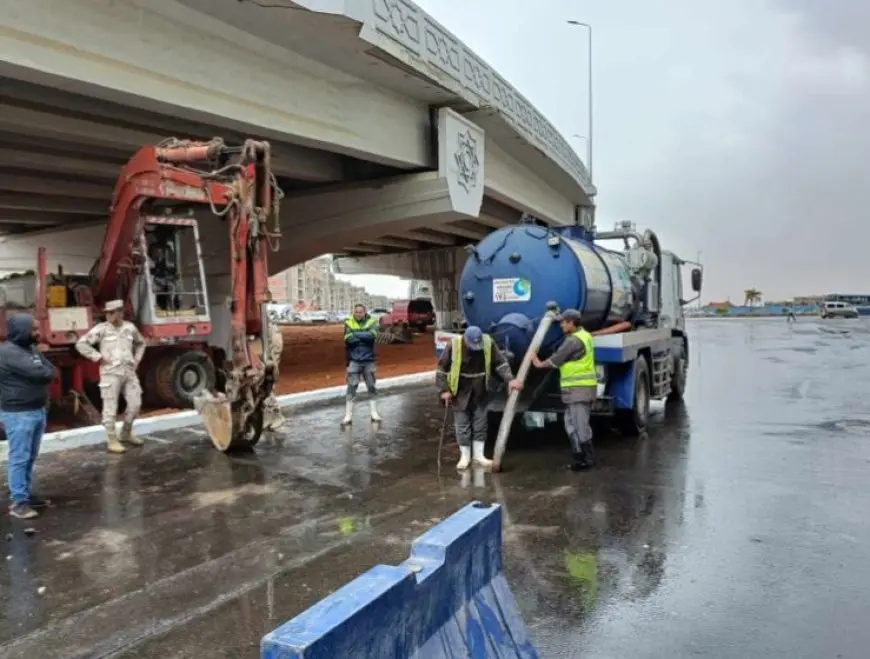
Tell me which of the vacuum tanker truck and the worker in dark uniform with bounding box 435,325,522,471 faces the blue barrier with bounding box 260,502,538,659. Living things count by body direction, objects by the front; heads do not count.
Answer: the worker in dark uniform

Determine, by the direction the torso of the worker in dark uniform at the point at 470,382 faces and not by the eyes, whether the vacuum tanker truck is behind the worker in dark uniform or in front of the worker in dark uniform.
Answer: behind

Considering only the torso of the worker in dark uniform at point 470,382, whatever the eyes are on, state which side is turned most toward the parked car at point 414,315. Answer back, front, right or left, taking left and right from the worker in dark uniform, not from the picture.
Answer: back

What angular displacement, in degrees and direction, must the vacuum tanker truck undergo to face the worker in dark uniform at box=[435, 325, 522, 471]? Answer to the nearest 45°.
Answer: approximately 180°

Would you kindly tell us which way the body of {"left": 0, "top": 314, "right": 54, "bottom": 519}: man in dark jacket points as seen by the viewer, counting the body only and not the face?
to the viewer's right

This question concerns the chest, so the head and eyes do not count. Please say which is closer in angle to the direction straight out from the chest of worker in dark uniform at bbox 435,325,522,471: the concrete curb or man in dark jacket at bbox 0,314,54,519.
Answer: the man in dark jacket

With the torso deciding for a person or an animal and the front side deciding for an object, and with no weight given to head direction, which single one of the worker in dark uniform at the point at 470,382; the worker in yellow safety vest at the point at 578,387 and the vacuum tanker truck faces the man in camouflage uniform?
the worker in yellow safety vest

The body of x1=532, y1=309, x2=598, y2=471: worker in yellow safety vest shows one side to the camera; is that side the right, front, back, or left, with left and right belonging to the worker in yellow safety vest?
left

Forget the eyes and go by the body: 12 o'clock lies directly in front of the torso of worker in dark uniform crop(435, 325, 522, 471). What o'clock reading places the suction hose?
The suction hose is roughly at 8 o'clock from the worker in dark uniform.
